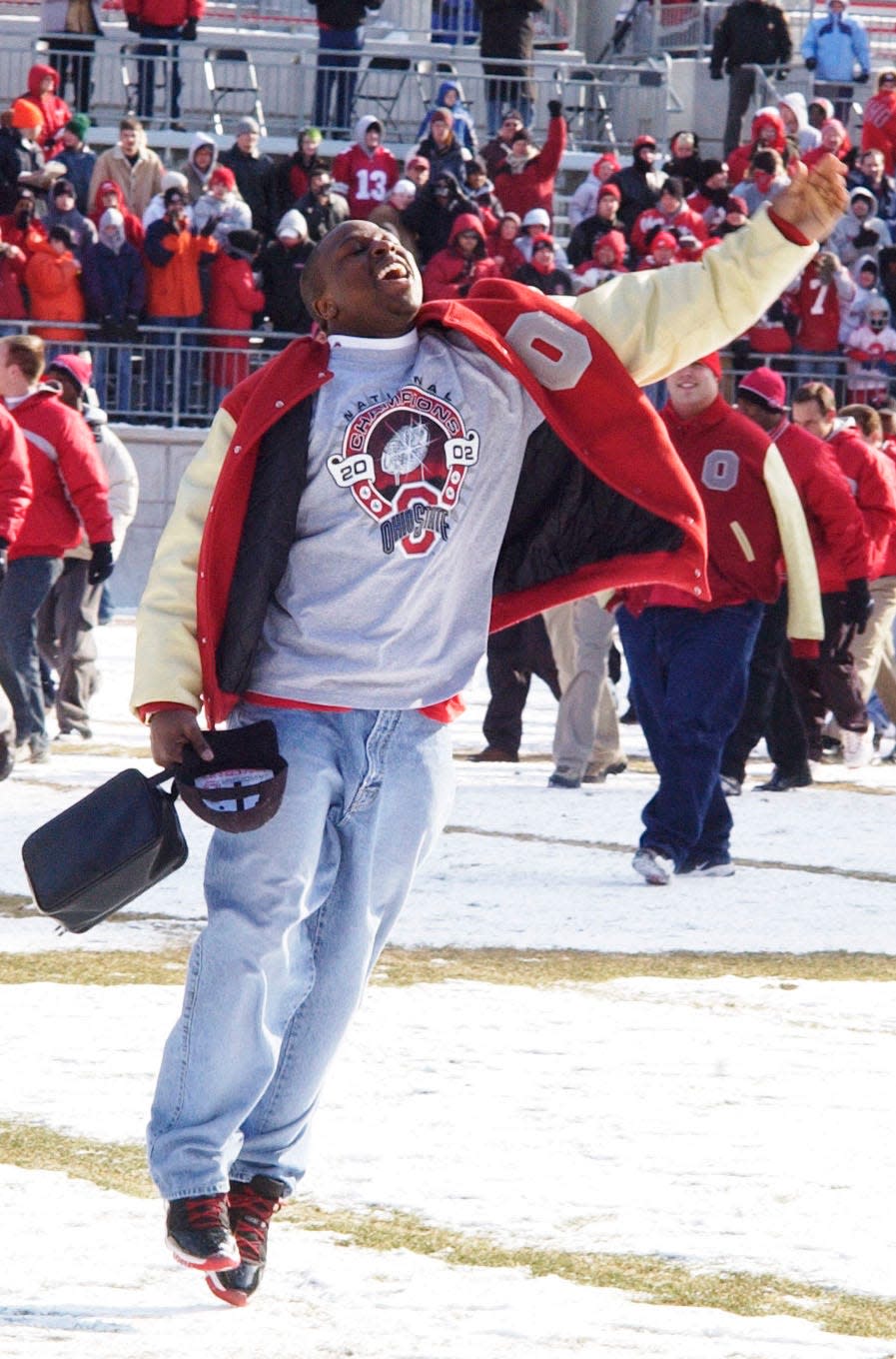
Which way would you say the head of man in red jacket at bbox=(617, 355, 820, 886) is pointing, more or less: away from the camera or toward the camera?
toward the camera

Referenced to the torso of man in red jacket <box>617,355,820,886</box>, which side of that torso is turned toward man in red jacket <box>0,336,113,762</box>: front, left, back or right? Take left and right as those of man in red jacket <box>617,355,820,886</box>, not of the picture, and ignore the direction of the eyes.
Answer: right

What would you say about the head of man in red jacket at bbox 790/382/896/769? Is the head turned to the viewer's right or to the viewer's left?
to the viewer's left

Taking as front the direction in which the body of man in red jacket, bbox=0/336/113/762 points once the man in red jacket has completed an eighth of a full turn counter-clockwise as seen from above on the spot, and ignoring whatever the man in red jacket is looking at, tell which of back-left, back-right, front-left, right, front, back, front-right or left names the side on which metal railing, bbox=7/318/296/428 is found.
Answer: back-right

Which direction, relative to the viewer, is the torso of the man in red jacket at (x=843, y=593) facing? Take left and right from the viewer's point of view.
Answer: facing the viewer and to the left of the viewer

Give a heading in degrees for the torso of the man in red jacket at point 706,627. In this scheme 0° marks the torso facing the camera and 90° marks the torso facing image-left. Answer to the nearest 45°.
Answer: approximately 45°

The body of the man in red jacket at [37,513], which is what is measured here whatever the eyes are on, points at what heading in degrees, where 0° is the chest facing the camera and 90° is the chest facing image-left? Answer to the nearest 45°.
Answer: approximately 90°

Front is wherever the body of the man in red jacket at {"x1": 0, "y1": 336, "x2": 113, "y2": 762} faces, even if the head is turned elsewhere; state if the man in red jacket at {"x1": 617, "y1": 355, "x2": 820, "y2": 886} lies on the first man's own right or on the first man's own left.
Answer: on the first man's own left

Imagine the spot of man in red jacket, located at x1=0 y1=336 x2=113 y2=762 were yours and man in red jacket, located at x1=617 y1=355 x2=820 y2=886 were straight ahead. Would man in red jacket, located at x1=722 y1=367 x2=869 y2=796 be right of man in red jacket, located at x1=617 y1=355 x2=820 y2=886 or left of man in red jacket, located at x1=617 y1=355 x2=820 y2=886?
left

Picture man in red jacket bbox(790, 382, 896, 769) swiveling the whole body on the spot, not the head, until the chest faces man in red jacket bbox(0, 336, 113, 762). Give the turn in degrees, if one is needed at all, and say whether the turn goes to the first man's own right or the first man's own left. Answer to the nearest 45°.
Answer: approximately 45° to the first man's own right

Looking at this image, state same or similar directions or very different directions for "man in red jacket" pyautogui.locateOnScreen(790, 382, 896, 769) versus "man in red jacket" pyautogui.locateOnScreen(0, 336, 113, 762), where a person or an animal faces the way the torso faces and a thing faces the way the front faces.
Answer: same or similar directions
